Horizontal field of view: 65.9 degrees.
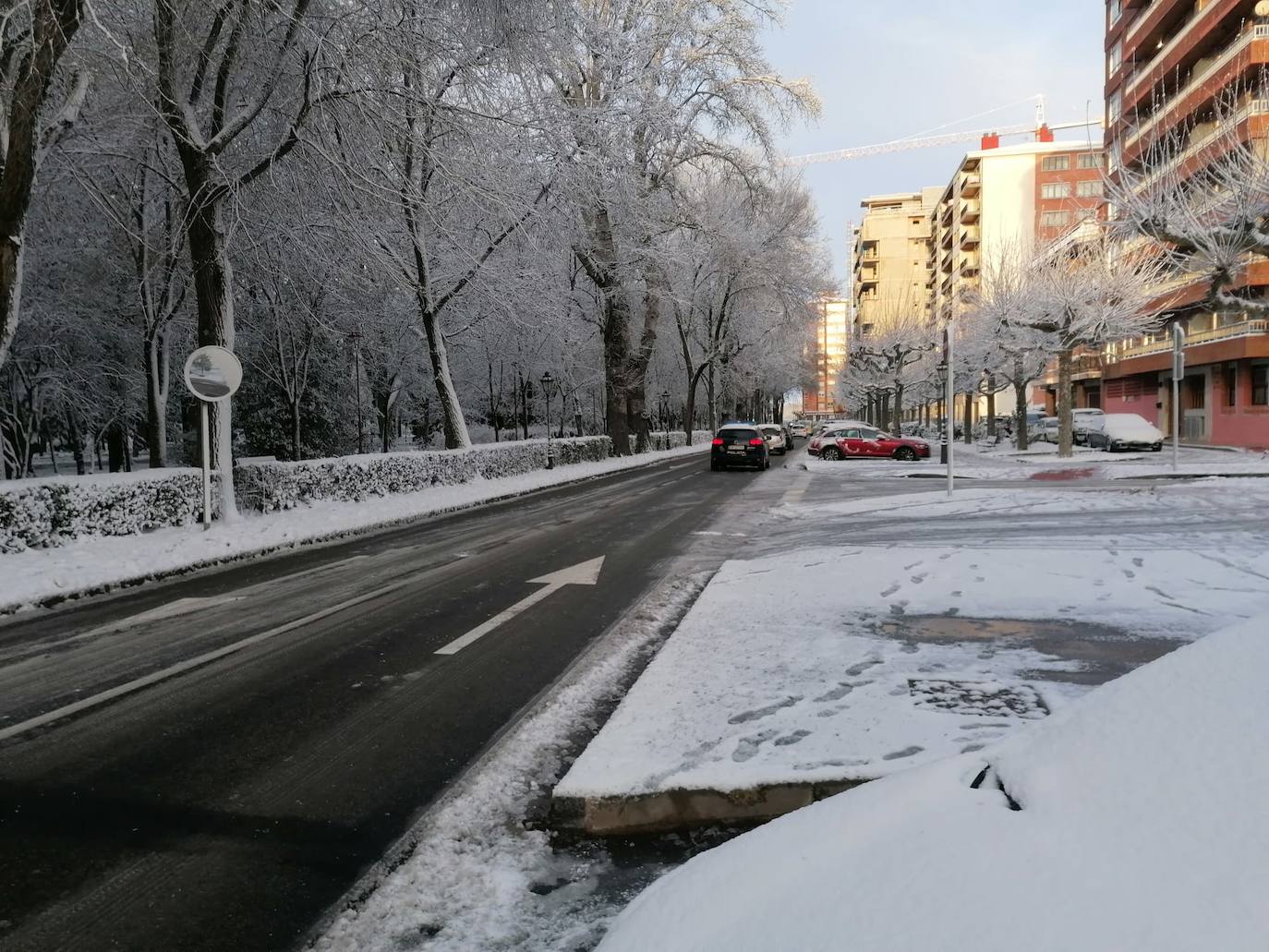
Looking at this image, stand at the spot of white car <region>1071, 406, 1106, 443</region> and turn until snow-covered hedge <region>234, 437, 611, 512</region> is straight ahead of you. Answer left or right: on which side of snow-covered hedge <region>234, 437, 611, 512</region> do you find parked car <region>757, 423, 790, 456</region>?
right

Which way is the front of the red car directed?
to the viewer's right

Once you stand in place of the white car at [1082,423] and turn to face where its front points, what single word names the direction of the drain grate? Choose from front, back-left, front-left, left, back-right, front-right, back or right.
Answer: front-left

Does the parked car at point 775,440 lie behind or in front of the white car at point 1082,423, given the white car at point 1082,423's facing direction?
in front

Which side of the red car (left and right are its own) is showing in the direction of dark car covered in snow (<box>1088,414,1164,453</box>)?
front

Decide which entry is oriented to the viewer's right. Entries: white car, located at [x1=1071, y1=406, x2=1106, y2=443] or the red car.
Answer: the red car

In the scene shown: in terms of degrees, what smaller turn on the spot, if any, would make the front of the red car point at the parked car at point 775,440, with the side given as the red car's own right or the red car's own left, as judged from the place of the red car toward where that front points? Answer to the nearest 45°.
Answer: approximately 135° to the red car's own left

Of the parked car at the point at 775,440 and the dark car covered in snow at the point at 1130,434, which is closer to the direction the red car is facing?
the dark car covered in snow

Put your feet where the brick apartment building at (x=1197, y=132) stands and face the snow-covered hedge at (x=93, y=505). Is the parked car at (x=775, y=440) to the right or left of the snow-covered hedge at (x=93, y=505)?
right

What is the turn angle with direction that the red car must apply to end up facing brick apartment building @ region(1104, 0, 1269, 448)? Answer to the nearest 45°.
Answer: approximately 45° to its left

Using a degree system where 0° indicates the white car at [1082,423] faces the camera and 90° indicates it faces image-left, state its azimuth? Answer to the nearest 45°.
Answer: approximately 45°

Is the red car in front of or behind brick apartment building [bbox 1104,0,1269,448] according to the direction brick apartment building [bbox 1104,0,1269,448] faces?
in front

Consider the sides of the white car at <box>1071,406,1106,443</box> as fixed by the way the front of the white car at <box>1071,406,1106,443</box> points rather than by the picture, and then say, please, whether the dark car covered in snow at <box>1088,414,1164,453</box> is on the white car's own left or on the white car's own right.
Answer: on the white car's own left

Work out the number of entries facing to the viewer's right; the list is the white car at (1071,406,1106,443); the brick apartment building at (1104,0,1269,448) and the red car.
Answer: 1

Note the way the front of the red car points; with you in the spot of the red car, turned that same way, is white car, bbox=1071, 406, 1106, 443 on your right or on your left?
on your left

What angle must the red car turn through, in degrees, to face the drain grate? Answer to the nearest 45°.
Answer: approximately 90° to its right

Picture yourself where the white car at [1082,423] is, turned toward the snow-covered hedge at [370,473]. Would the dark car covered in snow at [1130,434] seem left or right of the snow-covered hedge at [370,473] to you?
left
